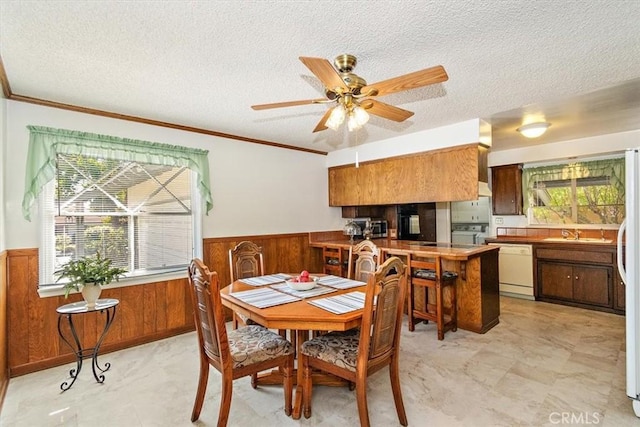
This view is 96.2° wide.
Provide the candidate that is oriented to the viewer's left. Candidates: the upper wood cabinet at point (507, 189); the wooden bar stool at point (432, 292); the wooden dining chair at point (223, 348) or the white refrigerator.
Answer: the white refrigerator

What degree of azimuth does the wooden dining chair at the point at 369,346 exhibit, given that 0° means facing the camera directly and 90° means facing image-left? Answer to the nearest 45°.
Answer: approximately 135°

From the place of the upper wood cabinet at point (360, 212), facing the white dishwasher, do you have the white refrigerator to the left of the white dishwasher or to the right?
right

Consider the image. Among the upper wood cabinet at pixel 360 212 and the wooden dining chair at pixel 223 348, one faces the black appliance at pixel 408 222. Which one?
the wooden dining chair

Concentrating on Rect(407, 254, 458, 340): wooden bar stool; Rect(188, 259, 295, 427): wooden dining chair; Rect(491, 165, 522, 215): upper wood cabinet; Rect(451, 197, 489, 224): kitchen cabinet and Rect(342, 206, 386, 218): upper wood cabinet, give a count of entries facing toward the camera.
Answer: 3

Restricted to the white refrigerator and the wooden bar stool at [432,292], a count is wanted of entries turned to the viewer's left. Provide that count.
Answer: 1

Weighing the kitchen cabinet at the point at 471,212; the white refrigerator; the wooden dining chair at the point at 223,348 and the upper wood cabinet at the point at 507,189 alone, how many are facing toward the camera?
2

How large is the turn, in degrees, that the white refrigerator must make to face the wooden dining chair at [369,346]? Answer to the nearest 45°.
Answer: approximately 45° to its left

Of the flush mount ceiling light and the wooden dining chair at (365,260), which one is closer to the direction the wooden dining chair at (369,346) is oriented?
the wooden dining chair

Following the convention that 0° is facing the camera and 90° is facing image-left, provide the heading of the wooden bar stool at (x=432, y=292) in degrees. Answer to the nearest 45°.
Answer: approximately 225°
